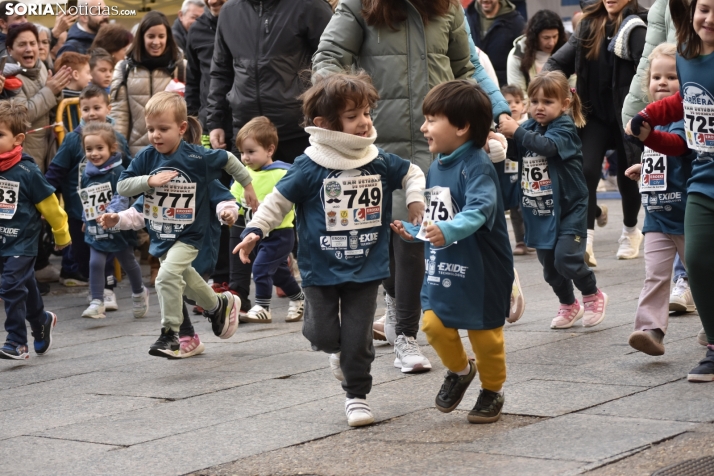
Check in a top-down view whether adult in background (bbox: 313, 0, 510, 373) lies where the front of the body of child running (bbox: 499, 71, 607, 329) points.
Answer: yes

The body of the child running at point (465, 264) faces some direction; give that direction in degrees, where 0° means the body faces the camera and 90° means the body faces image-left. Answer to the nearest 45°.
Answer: approximately 45°

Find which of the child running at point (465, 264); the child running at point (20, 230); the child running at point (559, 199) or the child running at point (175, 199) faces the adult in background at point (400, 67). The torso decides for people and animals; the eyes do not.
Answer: the child running at point (559, 199)

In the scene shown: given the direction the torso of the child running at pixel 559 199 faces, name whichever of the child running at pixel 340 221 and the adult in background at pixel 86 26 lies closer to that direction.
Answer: the child running

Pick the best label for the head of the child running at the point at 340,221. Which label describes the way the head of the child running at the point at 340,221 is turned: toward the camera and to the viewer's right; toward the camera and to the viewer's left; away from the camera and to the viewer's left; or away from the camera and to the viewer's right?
toward the camera and to the viewer's right

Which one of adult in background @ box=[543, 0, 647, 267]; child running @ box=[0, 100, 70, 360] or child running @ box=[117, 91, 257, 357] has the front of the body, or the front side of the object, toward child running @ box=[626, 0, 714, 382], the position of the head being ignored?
the adult in background

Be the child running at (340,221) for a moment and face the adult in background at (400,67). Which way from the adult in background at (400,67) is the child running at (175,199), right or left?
left
